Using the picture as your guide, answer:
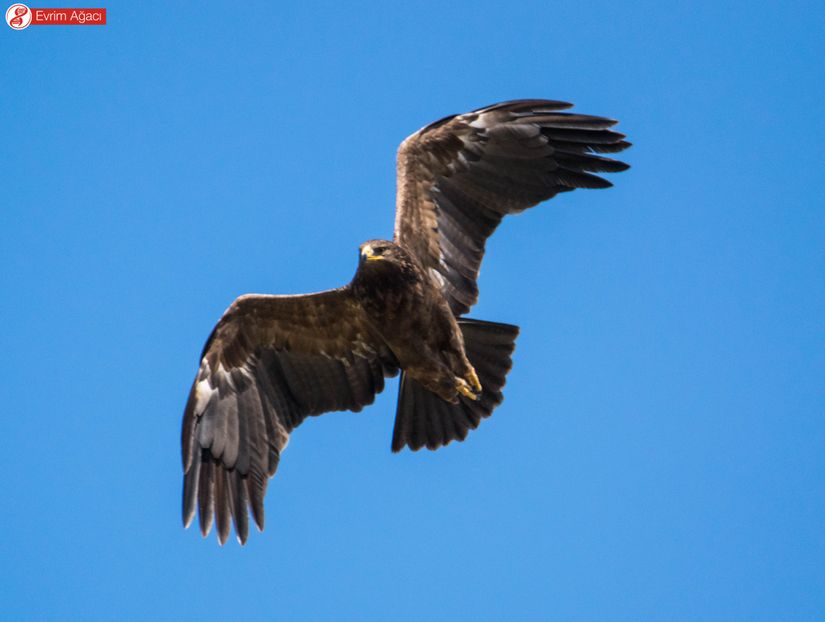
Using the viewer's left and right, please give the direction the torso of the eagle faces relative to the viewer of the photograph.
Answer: facing the viewer and to the left of the viewer
